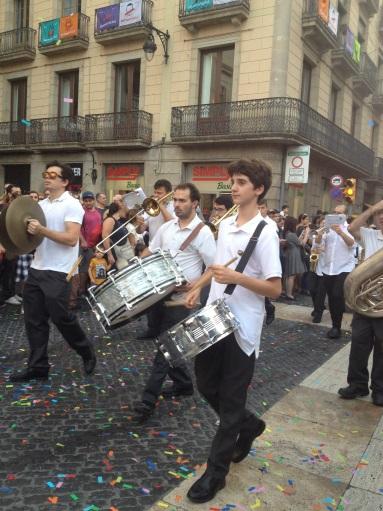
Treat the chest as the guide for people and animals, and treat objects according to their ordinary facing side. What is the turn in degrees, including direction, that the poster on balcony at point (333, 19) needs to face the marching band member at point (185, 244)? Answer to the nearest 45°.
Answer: approximately 45° to its right

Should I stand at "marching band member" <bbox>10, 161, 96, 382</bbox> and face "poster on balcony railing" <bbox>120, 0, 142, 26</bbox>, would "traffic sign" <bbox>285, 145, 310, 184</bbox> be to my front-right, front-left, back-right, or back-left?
front-right

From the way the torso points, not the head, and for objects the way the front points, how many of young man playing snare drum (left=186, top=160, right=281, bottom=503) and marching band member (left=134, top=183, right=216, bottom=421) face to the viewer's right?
0

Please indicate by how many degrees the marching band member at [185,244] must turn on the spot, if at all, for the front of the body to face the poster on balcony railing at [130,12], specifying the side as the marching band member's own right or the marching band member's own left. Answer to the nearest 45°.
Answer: approximately 135° to the marching band member's own right

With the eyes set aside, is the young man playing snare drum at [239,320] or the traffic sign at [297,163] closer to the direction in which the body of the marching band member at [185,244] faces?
the young man playing snare drum

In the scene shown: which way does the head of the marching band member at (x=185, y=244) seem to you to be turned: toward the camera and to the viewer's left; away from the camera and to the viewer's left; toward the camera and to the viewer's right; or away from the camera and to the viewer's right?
toward the camera and to the viewer's left

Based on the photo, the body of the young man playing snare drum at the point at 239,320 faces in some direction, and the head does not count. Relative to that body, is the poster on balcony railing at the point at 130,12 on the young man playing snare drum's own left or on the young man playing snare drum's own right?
on the young man playing snare drum's own right

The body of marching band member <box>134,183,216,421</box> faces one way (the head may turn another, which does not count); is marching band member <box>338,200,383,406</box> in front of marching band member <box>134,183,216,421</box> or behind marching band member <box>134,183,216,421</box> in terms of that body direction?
behind

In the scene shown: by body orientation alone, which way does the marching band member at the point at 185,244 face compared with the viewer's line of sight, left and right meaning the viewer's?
facing the viewer and to the left of the viewer

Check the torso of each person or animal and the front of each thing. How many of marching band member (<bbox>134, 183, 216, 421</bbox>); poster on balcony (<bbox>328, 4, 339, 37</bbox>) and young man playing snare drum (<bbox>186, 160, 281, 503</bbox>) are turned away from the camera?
0

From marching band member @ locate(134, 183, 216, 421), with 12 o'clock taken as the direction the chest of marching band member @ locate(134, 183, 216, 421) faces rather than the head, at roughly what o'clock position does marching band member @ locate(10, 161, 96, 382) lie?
marching band member @ locate(10, 161, 96, 382) is roughly at 2 o'clock from marching band member @ locate(134, 183, 216, 421).

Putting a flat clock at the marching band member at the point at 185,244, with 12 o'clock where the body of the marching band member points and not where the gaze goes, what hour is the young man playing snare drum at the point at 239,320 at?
The young man playing snare drum is roughly at 10 o'clock from the marching band member.

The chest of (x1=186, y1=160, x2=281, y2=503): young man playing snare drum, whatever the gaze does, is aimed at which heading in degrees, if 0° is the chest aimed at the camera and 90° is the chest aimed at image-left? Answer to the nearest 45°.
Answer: approximately 45°

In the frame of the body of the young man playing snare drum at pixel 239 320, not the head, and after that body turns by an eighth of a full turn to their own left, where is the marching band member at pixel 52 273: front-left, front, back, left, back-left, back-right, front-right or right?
back-right
